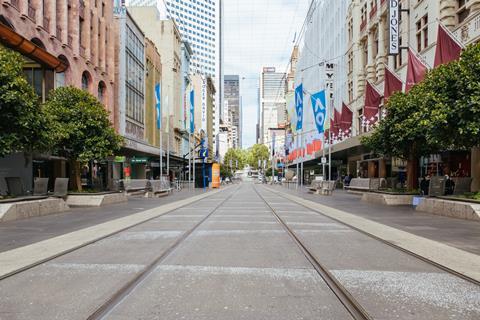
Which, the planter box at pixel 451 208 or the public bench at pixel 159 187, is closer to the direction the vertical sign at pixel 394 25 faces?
the planter box

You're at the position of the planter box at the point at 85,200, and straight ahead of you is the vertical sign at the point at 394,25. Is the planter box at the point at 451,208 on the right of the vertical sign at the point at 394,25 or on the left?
right

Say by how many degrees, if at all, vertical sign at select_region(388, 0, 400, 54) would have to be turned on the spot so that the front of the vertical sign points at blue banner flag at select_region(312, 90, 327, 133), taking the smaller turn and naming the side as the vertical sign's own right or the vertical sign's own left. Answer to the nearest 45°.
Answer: approximately 135° to the vertical sign's own right

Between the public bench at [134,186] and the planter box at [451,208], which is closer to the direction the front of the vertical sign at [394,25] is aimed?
the planter box

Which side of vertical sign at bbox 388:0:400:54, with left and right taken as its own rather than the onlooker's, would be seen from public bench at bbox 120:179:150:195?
right

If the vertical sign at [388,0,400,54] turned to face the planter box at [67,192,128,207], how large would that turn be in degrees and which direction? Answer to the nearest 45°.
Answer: approximately 45° to its right

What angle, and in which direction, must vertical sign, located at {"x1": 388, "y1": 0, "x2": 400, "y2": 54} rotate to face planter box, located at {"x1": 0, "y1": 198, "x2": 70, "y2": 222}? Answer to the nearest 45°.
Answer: approximately 45° to its right

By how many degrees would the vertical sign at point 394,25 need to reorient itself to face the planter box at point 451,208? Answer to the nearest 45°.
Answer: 0° — it already faces it

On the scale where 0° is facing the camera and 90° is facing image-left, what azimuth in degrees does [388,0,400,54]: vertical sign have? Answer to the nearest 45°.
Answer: approximately 0°

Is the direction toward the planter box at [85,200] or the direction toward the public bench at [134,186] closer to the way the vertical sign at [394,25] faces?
the planter box

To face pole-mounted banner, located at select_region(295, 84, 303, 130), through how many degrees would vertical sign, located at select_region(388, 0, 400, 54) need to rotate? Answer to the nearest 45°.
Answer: approximately 135° to its right
